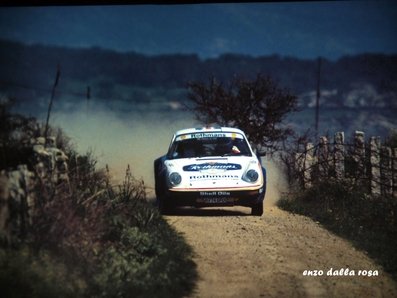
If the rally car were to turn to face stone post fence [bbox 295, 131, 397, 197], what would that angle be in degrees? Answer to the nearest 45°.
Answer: approximately 135° to its left

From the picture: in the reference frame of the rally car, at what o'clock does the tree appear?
The tree is roughly at 7 o'clock from the rally car.

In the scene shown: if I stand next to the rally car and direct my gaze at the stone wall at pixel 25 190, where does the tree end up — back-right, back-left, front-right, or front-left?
back-right

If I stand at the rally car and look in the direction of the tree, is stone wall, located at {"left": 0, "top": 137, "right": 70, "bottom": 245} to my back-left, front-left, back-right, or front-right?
back-left

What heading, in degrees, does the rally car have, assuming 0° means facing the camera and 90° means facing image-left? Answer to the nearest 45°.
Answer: approximately 0°

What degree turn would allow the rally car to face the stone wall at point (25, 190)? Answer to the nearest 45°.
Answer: approximately 45° to its right
